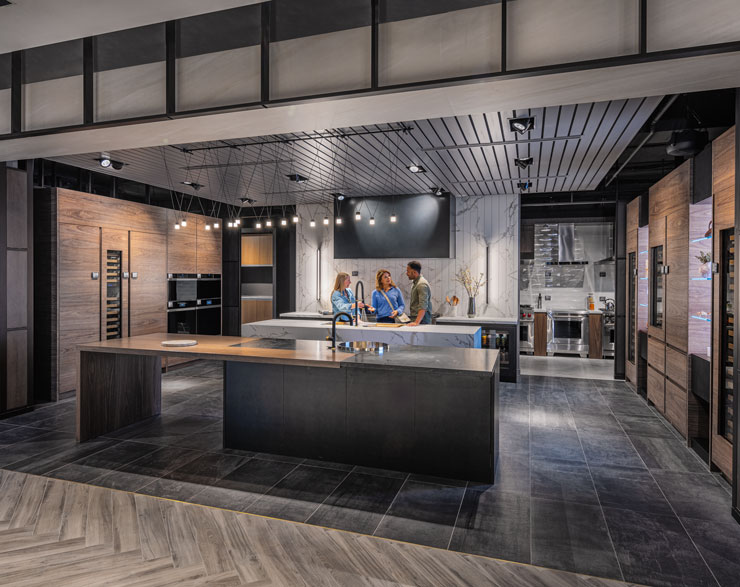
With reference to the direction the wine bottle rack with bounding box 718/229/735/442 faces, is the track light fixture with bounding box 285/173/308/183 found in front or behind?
in front

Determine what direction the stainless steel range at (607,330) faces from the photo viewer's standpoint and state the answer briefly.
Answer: facing the viewer

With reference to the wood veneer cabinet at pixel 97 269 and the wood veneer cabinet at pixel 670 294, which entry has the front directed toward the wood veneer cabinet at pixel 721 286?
the wood veneer cabinet at pixel 97 269

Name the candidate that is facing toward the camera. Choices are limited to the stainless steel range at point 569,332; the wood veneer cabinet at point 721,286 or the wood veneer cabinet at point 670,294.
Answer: the stainless steel range

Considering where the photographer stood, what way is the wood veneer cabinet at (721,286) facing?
facing to the left of the viewer

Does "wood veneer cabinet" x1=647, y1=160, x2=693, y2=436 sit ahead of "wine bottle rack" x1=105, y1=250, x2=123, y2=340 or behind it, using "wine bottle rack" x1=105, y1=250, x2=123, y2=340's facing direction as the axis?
ahead

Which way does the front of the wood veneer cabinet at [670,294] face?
to the viewer's left

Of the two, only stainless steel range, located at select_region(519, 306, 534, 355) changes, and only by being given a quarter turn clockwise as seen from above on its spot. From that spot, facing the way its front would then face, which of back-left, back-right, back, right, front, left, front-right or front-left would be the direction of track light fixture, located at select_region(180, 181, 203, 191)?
front-left

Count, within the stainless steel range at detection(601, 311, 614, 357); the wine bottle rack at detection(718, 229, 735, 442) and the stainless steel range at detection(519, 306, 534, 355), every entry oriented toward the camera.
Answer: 2

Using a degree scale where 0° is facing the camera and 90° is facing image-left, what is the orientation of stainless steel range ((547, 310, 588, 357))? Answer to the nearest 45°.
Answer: approximately 0°

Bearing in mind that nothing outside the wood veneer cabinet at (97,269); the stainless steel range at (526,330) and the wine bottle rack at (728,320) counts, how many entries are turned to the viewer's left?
1

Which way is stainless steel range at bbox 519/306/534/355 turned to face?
toward the camera

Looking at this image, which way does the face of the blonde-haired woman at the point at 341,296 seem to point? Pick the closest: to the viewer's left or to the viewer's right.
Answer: to the viewer's right

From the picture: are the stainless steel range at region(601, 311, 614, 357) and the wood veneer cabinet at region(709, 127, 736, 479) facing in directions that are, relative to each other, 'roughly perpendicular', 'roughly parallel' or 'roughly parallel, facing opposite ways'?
roughly perpendicular

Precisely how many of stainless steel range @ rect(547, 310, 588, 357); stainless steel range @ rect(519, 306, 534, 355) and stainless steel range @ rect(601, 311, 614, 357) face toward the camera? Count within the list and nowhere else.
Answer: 3

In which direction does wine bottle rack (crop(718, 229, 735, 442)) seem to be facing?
to the viewer's left

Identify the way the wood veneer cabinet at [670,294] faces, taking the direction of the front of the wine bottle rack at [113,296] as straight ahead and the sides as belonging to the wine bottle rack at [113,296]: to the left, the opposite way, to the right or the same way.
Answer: the opposite way
